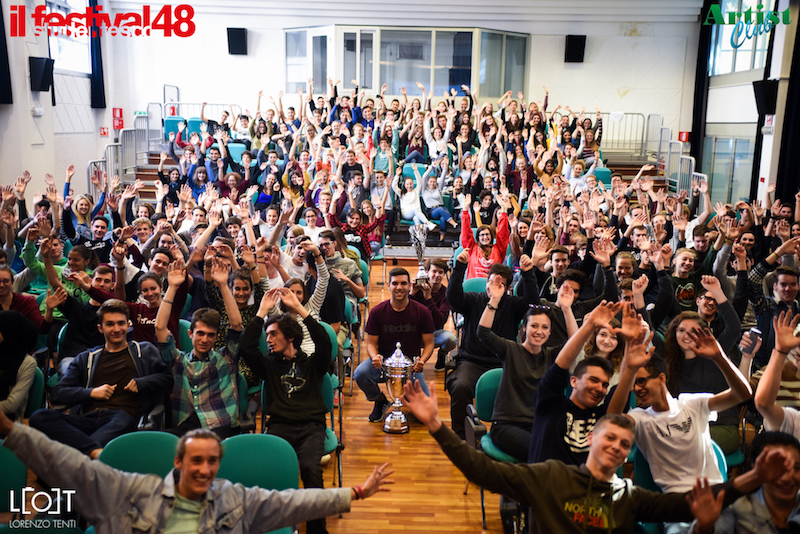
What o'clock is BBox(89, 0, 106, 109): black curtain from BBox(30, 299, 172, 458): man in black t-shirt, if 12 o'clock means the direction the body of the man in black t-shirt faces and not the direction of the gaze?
The black curtain is roughly at 6 o'clock from the man in black t-shirt.

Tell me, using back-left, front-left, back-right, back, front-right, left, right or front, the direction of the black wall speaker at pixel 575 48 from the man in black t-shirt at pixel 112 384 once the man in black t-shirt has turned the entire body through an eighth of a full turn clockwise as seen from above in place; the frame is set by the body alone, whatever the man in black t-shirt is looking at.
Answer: back

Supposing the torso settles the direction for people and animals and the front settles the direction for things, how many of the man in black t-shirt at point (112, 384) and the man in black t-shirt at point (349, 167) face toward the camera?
2

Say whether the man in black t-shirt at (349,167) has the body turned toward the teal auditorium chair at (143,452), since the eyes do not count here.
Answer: yes

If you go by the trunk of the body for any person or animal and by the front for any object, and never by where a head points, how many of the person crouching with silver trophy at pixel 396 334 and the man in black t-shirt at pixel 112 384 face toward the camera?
2

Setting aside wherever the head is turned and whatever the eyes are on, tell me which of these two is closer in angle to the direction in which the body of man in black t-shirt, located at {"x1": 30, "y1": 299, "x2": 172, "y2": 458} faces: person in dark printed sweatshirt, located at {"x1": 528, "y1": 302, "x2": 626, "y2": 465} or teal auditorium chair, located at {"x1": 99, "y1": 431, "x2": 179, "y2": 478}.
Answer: the teal auditorium chair

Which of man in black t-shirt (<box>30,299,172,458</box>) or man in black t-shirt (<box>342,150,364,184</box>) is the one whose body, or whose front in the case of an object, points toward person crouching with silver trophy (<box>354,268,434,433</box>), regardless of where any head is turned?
man in black t-shirt (<box>342,150,364,184</box>)
